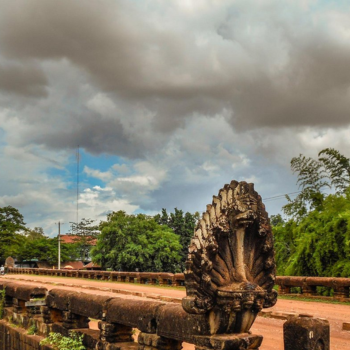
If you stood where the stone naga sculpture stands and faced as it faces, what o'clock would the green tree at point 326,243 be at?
The green tree is roughly at 8 o'clock from the stone naga sculpture.

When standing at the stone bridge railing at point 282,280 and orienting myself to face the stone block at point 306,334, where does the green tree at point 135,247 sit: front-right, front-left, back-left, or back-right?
back-right

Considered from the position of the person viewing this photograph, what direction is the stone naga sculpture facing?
facing the viewer and to the right of the viewer

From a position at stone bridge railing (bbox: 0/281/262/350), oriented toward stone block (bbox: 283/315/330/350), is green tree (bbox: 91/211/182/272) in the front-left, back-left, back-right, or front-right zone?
back-left

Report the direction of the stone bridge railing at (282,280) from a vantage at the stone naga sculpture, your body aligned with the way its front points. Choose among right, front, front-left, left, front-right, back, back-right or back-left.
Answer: back-left
